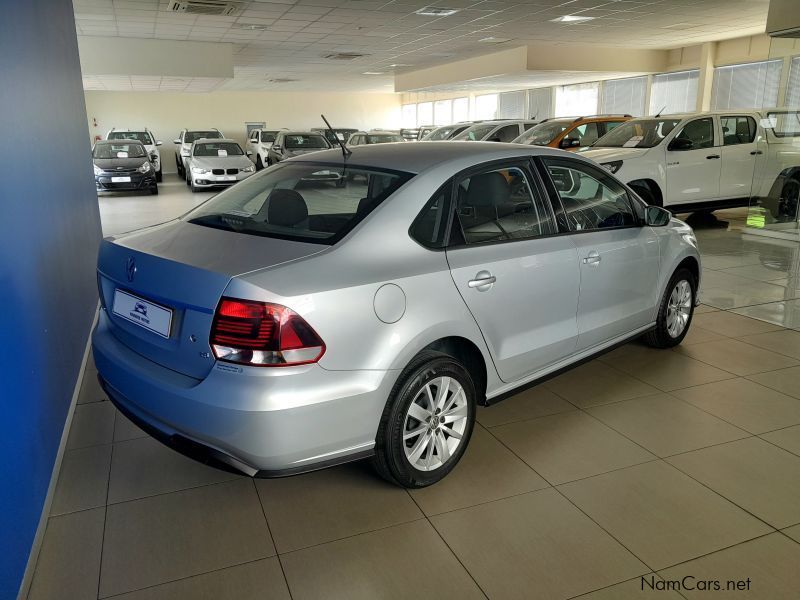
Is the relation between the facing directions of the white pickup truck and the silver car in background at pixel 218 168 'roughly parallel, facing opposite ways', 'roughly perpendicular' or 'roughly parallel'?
roughly perpendicular

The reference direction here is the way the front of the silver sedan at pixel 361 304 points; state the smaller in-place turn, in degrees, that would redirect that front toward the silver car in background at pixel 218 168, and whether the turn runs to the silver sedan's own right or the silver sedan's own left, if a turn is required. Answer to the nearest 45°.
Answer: approximately 45° to the silver sedan's own left

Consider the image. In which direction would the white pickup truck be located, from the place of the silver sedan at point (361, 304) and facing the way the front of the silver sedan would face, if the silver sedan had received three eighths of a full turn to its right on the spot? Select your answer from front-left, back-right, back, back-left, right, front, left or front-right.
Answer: back-left

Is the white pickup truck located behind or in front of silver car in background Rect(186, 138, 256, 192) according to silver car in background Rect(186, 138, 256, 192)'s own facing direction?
in front

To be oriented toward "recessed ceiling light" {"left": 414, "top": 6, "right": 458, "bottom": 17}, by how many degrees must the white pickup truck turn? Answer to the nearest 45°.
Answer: approximately 45° to its right

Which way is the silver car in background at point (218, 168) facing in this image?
toward the camera

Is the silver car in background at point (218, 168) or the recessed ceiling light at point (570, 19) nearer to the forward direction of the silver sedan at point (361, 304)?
the recessed ceiling light

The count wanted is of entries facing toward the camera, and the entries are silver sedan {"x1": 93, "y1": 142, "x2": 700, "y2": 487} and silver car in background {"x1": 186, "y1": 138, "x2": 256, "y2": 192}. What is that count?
1

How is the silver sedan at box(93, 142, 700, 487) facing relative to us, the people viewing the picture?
facing away from the viewer and to the right of the viewer

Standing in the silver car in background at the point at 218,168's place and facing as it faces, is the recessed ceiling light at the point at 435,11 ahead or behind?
ahead

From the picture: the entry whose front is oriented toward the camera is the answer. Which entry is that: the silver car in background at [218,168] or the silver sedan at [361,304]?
the silver car in background

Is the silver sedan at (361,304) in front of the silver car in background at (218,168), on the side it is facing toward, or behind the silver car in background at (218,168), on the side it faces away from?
in front

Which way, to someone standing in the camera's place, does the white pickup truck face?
facing the viewer and to the left of the viewer
